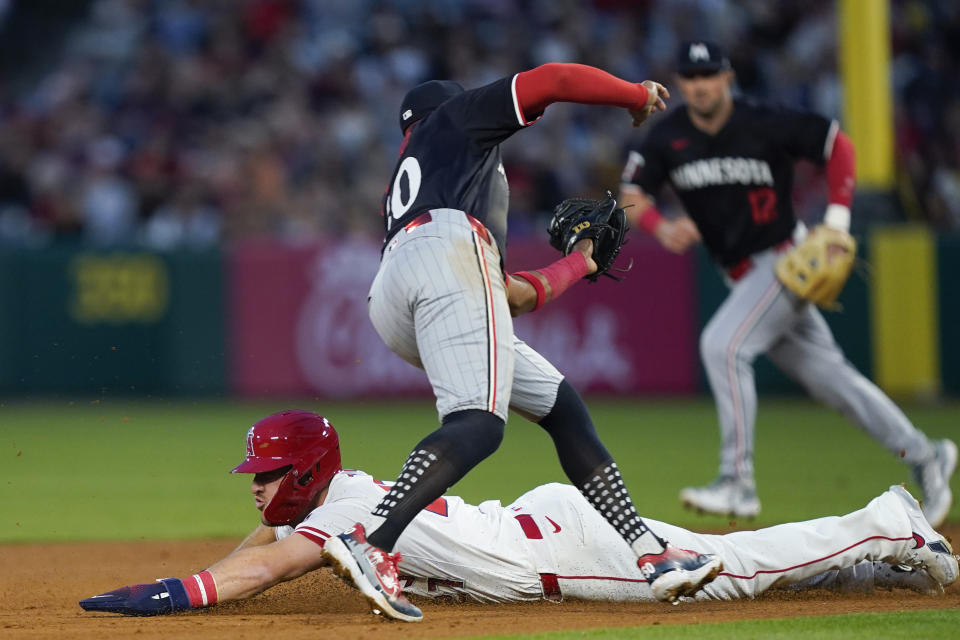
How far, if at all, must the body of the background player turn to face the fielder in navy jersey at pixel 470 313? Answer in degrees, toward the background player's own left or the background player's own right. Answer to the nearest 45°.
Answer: approximately 45° to the background player's own left

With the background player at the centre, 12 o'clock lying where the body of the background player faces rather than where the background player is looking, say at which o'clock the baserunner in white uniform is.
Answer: The baserunner in white uniform is roughly at 11 o'clock from the background player.

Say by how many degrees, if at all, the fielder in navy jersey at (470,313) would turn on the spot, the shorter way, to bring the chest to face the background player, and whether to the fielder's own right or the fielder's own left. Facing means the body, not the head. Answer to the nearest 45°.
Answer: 0° — they already face them

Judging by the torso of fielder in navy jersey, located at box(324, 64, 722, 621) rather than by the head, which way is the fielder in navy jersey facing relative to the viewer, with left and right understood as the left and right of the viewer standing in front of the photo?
facing away from the viewer and to the right of the viewer

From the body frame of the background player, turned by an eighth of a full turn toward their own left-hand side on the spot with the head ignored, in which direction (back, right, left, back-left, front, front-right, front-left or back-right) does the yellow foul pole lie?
back

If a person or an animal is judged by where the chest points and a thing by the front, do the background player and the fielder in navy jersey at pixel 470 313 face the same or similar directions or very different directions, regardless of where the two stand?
very different directions
